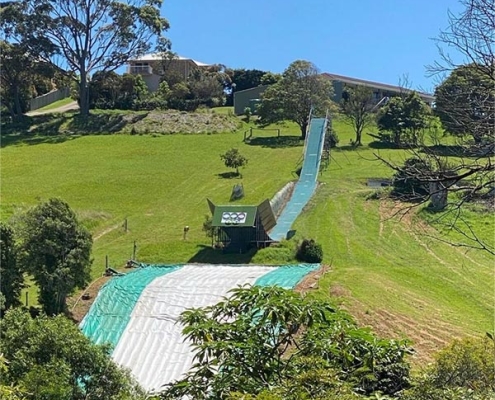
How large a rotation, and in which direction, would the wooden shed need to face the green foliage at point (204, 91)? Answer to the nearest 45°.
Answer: approximately 180°

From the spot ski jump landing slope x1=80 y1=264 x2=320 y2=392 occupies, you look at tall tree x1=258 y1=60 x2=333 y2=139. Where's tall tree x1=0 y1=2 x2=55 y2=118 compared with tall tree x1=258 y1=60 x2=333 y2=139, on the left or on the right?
left

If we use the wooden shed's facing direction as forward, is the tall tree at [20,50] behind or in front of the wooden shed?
behind

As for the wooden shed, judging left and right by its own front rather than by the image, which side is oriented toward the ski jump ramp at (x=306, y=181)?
back

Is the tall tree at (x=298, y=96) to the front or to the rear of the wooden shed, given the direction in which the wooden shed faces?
to the rear

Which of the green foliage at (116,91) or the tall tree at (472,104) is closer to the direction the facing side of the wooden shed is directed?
the tall tree

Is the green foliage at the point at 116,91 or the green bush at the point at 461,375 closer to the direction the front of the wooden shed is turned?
the green bush

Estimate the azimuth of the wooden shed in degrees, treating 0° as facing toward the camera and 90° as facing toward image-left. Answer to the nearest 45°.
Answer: approximately 0°

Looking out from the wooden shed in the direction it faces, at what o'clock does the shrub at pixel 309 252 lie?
The shrub is roughly at 10 o'clock from the wooden shed.
